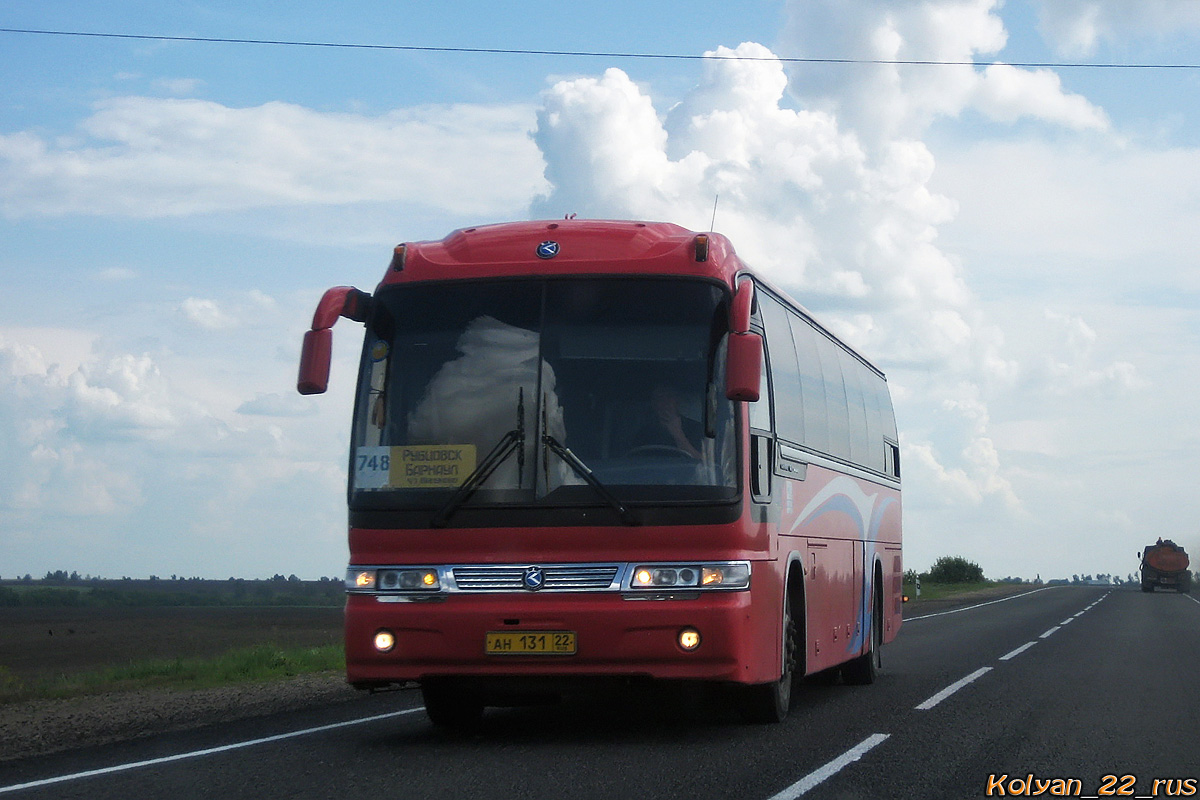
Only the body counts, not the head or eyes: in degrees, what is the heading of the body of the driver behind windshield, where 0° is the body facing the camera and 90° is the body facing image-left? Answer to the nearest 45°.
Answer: approximately 0°

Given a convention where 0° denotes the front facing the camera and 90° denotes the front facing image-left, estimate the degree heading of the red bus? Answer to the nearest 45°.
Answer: approximately 0°
